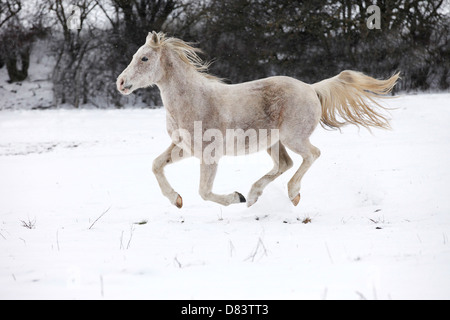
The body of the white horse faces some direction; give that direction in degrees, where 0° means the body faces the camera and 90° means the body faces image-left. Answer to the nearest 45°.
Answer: approximately 90°
